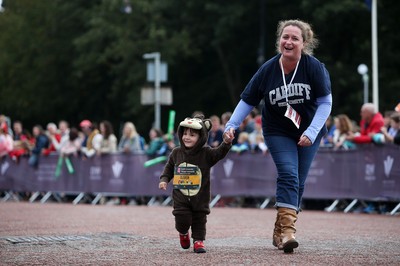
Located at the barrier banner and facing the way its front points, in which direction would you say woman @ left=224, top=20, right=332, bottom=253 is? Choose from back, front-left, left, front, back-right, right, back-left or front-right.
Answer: front

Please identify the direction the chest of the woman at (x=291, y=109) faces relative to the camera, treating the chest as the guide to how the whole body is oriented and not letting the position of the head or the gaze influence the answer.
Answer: toward the camera

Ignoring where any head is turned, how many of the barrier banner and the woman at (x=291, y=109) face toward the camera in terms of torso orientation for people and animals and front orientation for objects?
2

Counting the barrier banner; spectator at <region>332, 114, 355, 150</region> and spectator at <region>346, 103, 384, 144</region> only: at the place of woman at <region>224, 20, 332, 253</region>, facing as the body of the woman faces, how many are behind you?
3

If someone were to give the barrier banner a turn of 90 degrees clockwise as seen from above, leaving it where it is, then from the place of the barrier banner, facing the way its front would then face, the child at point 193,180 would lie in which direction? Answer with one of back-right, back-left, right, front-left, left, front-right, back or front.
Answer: left

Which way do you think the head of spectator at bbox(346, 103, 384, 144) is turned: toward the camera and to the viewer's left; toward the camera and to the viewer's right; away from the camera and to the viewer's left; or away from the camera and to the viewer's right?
toward the camera and to the viewer's left

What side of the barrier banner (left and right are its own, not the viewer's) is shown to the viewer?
front

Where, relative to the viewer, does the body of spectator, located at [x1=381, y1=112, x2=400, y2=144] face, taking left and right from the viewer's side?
facing the viewer and to the left of the viewer

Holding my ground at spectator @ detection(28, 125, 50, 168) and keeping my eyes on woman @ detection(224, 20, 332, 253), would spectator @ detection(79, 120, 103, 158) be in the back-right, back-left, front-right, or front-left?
front-left

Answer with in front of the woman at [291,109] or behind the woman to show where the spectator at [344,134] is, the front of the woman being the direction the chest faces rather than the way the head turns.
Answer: behind

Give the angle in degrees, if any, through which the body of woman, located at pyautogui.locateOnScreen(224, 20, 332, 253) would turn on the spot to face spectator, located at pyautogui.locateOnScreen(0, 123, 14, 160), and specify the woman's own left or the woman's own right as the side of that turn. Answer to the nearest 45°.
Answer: approximately 135° to the woman's own right
